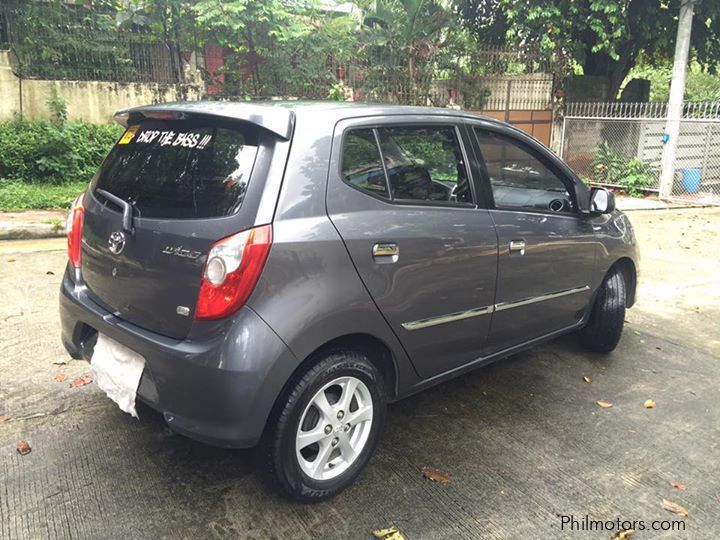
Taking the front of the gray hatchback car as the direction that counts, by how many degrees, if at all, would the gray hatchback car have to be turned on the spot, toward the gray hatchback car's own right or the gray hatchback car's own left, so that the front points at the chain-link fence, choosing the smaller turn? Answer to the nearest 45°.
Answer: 0° — it already faces it

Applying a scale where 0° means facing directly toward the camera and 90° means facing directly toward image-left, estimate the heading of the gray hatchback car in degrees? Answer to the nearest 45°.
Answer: approximately 225°

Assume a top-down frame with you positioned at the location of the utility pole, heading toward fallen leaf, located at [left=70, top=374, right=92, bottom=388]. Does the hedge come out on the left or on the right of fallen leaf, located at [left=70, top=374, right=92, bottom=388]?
right

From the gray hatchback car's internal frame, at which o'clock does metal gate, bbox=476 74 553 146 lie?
The metal gate is roughly at 11 o'clock from the gray hatchback car.

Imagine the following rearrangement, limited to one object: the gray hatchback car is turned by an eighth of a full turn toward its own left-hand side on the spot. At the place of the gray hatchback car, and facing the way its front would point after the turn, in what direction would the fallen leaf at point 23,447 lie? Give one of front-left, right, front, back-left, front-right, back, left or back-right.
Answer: left

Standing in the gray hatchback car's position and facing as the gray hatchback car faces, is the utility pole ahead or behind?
ahead

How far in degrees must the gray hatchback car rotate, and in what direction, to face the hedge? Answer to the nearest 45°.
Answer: approximately 90° to its left
